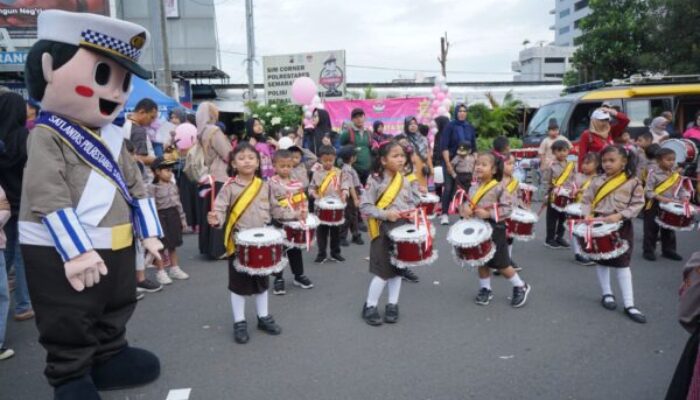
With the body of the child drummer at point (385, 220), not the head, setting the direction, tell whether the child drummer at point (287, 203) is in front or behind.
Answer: behind

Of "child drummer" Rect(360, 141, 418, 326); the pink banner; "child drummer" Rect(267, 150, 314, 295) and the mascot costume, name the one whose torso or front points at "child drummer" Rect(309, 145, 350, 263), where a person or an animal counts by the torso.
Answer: the pink banner

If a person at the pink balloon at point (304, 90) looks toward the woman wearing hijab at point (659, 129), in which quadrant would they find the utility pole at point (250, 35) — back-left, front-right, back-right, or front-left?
back-left

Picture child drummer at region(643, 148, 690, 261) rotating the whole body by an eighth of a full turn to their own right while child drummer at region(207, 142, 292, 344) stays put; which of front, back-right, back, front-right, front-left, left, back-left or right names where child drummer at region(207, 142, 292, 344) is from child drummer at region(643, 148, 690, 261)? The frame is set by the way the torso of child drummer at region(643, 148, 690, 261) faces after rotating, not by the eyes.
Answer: front-right

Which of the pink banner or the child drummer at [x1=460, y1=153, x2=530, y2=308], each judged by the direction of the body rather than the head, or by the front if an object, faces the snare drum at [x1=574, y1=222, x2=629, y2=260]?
the pink banner
